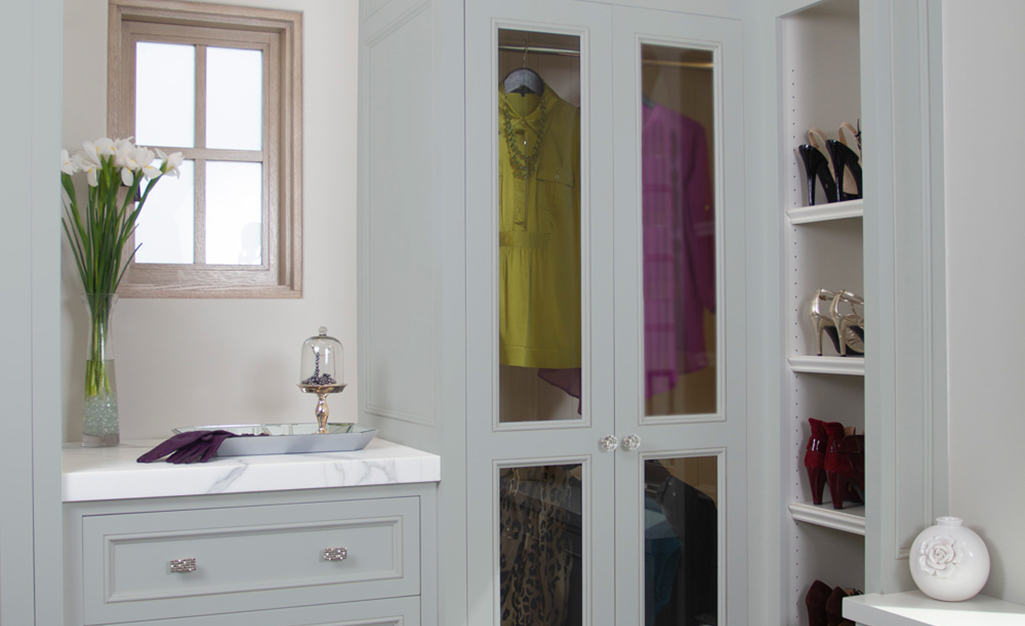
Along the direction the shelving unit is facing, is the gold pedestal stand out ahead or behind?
ahead

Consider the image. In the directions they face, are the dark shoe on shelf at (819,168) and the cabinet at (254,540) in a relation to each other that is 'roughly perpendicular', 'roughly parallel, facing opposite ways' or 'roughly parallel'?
roughly perpendicular

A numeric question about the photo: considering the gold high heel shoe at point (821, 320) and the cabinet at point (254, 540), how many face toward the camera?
1

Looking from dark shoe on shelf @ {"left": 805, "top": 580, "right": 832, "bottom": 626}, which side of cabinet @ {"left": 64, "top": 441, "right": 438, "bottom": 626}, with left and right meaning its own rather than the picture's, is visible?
left

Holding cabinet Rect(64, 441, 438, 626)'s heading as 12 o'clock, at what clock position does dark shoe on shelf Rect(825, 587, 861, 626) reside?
The dark shoe on shelf is roughly at 9 o'clock from the cabinet.

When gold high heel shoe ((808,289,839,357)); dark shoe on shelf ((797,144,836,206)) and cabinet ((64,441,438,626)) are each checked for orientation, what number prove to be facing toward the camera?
1

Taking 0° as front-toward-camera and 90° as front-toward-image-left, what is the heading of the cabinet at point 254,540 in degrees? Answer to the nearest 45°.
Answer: approximately 0°

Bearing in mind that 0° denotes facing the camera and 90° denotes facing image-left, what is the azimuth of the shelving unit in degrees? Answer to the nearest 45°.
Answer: approximately 45°
